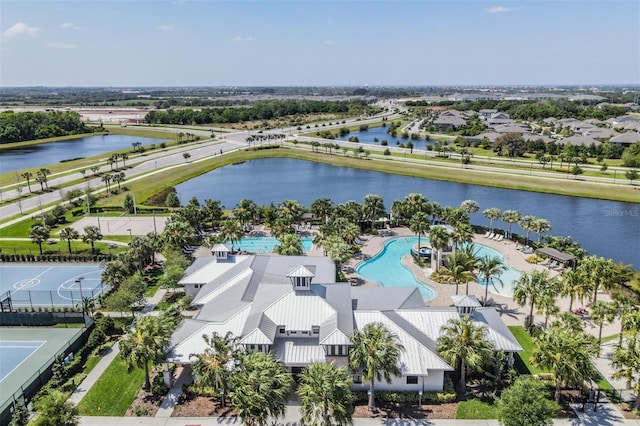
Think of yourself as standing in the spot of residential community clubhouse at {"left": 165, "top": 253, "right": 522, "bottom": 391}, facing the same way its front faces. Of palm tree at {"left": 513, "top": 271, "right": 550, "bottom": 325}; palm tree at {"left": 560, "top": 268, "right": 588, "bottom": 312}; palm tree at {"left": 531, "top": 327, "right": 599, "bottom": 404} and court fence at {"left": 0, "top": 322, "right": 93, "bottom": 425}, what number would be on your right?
1

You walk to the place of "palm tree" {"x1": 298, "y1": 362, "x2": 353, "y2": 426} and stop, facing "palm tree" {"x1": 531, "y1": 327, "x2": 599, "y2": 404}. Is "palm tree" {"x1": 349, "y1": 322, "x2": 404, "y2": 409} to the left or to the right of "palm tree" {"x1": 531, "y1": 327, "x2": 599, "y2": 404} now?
left

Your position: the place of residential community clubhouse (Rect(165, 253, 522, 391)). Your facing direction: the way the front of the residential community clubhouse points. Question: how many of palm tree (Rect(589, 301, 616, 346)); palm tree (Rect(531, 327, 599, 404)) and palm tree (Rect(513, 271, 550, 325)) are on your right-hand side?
0

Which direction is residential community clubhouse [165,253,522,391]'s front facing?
toward the camera

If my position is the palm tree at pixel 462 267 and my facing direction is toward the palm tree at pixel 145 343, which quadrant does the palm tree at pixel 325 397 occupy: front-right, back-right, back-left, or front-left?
front-left

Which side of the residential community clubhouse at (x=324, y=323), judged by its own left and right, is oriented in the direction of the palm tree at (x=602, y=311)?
left

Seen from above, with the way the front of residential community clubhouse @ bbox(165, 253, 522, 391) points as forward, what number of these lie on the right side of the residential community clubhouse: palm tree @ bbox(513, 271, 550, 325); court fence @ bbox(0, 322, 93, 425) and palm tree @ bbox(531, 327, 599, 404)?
1

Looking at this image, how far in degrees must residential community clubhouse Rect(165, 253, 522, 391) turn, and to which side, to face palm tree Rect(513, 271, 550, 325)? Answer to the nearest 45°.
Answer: approximately 90° to its left

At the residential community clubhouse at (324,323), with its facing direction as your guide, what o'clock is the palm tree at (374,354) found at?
The palm tree is roughly at 11 o'clock from the residential community clubhouse.

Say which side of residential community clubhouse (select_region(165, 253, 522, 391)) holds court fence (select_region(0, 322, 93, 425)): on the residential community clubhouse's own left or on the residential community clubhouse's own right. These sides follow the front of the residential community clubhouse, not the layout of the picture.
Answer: on the residential community clubhouse's own right

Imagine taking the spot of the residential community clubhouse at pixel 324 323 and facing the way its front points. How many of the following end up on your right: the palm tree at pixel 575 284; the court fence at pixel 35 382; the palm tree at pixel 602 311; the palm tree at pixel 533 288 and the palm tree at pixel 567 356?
1

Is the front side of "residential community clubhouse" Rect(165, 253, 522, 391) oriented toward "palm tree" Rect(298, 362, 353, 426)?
yes

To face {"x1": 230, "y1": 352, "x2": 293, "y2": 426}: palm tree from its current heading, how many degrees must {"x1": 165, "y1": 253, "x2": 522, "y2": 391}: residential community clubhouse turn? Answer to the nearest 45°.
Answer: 0° — it already faces it

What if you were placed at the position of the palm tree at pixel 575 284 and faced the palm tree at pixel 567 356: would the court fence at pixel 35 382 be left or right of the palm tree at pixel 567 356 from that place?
right

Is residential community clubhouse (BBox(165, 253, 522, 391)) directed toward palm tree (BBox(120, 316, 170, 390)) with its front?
no

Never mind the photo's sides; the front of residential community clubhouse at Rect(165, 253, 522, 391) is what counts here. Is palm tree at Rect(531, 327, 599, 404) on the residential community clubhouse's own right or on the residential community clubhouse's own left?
on the residential community clubhouse's own left

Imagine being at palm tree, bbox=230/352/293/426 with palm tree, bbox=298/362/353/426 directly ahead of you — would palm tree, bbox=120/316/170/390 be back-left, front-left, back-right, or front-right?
back-left

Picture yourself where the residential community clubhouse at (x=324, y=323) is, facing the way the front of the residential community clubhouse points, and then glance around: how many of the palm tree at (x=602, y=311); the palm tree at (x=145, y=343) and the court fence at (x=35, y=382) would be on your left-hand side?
1
